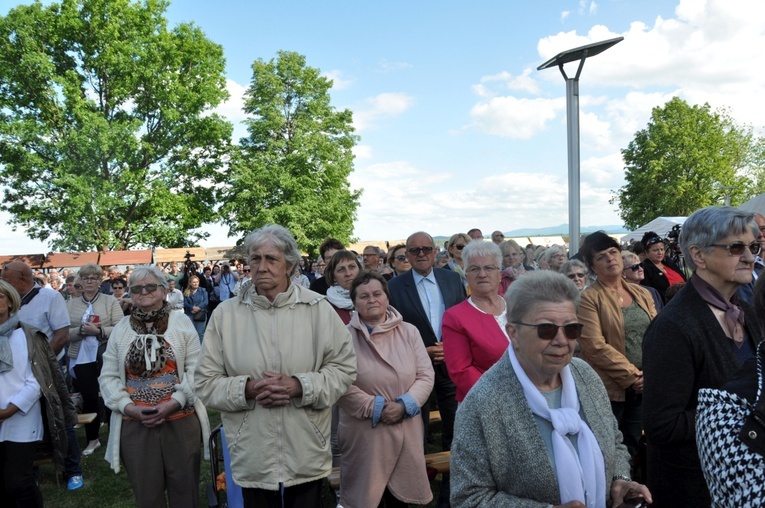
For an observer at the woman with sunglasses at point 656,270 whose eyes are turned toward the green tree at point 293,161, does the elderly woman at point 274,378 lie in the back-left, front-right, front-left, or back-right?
back-left

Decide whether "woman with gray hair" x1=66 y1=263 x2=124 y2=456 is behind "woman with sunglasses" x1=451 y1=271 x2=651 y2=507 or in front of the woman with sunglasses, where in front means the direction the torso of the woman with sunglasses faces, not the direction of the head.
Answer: behind

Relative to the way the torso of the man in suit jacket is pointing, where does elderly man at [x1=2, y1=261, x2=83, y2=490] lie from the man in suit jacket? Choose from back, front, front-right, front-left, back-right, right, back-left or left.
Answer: right

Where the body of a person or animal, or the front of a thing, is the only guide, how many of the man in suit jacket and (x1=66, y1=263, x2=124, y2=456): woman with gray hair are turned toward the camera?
2

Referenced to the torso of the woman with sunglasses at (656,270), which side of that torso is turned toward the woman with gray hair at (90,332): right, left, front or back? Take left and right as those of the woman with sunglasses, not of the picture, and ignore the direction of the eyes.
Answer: right

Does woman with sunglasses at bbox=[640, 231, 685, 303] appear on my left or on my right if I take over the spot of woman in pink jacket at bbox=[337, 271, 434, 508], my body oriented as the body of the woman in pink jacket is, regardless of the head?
on my left
